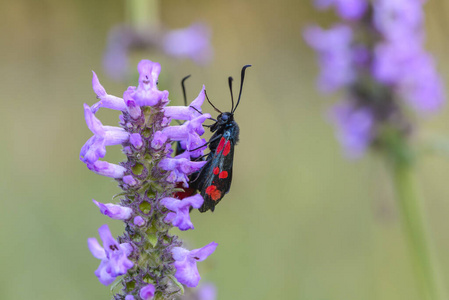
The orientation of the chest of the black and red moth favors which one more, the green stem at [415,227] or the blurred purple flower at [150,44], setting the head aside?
the blurred purple flower

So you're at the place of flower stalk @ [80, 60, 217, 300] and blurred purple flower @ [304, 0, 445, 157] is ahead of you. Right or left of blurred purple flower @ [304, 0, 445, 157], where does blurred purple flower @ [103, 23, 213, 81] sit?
left

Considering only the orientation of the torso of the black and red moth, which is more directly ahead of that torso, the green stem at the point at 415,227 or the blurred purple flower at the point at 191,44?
the blurred purple flower
